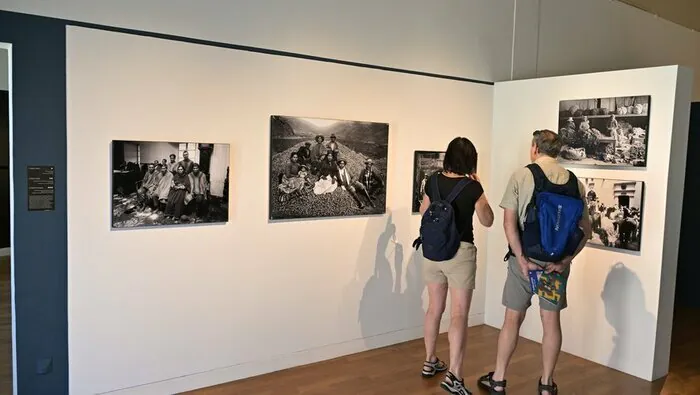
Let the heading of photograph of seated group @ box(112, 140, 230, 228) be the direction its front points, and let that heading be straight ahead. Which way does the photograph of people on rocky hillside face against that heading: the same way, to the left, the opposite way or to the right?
the same way

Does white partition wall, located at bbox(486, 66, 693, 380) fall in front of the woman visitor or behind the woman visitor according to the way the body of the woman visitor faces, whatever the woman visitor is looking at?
in front

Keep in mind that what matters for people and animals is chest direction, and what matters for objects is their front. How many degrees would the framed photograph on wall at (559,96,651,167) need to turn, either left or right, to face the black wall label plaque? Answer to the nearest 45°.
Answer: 0° — it already faces it

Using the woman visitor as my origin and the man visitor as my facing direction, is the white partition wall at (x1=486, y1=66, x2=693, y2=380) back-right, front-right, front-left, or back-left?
front-left

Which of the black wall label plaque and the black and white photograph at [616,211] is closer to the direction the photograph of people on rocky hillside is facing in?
the black and white photograph

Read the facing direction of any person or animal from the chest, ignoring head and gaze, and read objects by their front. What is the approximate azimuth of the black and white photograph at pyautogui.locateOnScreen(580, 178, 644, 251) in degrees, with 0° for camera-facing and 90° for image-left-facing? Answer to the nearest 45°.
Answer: approximately 45°

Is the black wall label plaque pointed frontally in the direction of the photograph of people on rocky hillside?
no

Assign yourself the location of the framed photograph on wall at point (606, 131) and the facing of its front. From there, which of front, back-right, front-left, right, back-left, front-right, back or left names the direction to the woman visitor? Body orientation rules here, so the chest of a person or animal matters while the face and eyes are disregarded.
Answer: front

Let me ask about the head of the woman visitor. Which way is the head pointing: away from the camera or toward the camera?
away from the camera

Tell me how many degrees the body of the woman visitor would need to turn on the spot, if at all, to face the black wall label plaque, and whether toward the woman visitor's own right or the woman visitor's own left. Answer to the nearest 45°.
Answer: approximately 135° to the woman visitor's own left

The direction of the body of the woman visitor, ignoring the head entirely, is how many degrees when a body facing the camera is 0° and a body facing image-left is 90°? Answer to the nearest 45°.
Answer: approximately 225°

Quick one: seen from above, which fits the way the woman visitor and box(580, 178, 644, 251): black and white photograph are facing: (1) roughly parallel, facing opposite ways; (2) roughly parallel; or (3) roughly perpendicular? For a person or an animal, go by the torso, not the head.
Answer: roughly parallel, facing opposite ways

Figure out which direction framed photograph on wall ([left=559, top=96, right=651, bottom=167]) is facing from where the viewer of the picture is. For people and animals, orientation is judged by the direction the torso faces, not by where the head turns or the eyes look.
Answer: facing the viewer and to the left of the viewer

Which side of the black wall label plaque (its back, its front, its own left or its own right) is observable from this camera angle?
front

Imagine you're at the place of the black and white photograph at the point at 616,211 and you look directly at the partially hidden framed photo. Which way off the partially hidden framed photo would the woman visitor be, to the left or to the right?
left

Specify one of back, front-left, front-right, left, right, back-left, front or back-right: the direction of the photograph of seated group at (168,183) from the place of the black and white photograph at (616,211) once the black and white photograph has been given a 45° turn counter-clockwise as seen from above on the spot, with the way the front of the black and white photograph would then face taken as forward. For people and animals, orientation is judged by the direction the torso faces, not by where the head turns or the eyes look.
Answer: front-right

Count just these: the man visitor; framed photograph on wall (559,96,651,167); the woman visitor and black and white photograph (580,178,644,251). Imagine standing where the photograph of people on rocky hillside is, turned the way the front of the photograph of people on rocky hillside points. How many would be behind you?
0

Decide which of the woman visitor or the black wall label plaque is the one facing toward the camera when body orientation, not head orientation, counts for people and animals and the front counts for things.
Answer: the black wall label plaque

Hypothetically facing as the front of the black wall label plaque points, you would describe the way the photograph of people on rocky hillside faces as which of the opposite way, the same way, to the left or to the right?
the same way
